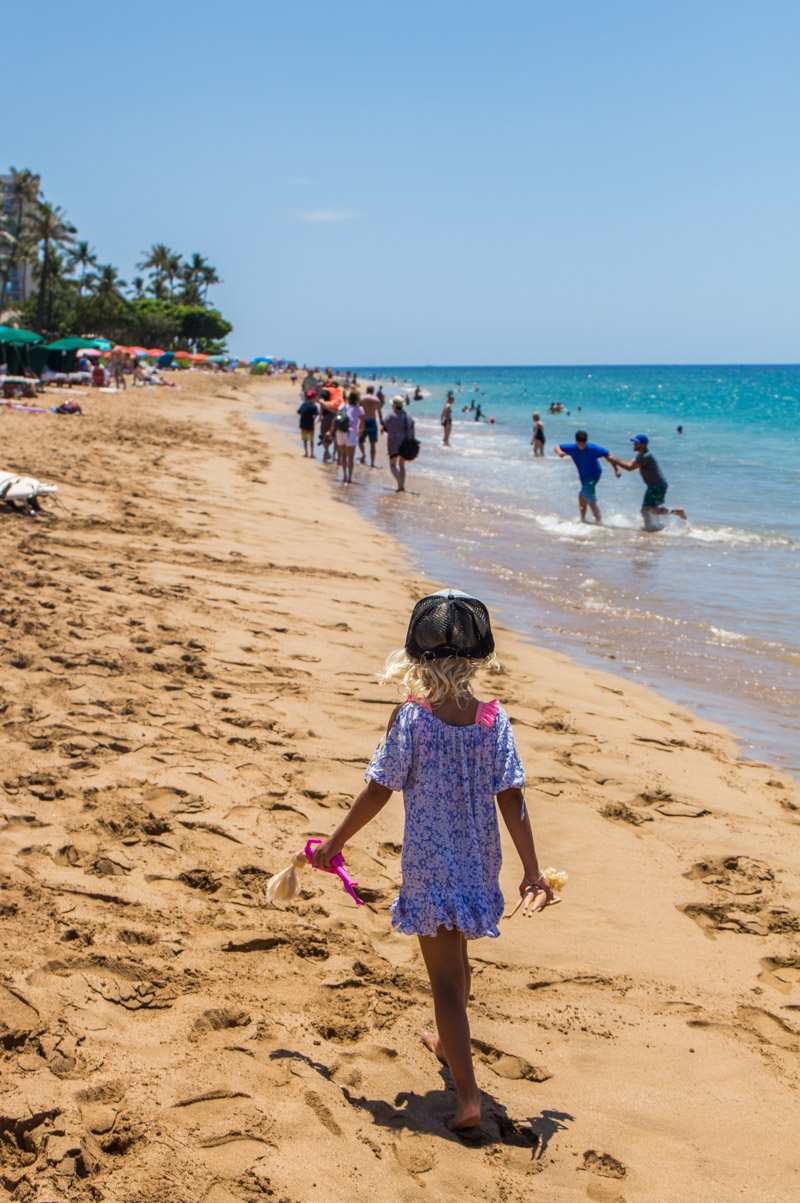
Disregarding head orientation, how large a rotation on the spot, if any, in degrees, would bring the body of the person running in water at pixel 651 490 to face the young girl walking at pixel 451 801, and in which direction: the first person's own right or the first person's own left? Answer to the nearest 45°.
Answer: approximately 90° to the first person's own left

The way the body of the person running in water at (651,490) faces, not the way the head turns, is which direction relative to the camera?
to the viewer's left

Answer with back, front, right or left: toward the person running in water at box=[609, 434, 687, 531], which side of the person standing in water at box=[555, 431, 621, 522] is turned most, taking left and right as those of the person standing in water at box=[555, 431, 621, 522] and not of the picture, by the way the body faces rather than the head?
left

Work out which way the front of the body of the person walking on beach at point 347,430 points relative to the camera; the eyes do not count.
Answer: away from the camera

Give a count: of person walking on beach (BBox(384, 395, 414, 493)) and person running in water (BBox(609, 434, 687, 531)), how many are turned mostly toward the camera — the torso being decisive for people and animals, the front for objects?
0

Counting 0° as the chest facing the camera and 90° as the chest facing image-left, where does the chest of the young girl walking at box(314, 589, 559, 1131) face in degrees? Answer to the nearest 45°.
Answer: approximately 180°

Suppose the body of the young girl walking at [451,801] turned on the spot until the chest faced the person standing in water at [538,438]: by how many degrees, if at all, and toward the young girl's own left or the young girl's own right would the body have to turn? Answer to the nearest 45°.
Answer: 0° — they already face them

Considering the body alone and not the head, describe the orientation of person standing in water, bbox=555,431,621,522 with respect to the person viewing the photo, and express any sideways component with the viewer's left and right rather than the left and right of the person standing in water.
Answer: facing the viewer

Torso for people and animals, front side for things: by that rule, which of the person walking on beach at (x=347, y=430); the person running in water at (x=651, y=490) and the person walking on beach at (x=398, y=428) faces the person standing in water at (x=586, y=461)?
the person running in water at (x=651, y=490)

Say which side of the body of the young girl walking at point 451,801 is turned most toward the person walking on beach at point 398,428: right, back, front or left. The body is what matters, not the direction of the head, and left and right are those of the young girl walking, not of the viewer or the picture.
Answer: front

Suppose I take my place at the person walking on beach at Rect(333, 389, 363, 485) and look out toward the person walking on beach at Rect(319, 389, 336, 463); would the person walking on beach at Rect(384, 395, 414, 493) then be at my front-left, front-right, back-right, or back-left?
back-right

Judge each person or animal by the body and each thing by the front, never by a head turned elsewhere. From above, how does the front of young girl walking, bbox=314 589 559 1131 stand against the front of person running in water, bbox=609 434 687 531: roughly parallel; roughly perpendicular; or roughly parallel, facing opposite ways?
roughly perpendicular

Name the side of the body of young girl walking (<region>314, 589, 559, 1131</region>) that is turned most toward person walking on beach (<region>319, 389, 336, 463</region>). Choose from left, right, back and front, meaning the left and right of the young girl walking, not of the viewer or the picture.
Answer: front

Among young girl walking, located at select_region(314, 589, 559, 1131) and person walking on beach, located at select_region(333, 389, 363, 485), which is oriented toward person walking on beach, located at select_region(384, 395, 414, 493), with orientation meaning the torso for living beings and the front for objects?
the young girl walking

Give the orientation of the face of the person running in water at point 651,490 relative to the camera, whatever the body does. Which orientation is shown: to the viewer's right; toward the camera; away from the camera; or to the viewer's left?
to the viewer's left

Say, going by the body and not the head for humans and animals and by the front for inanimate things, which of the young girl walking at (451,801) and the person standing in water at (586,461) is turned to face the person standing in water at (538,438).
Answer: the young girl walking

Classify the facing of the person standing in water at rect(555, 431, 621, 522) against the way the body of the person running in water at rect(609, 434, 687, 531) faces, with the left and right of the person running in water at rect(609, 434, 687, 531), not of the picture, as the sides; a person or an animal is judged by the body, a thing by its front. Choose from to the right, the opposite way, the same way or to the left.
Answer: to the left

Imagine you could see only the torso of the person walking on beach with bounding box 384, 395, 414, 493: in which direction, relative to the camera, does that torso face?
away from the camera
